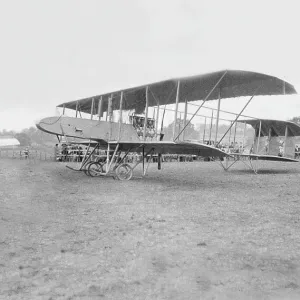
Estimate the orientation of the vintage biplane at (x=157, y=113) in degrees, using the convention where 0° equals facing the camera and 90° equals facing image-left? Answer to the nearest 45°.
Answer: approximately 45°

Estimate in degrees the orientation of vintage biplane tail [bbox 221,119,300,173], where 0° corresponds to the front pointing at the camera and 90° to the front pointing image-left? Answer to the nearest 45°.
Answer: approximately 45°
